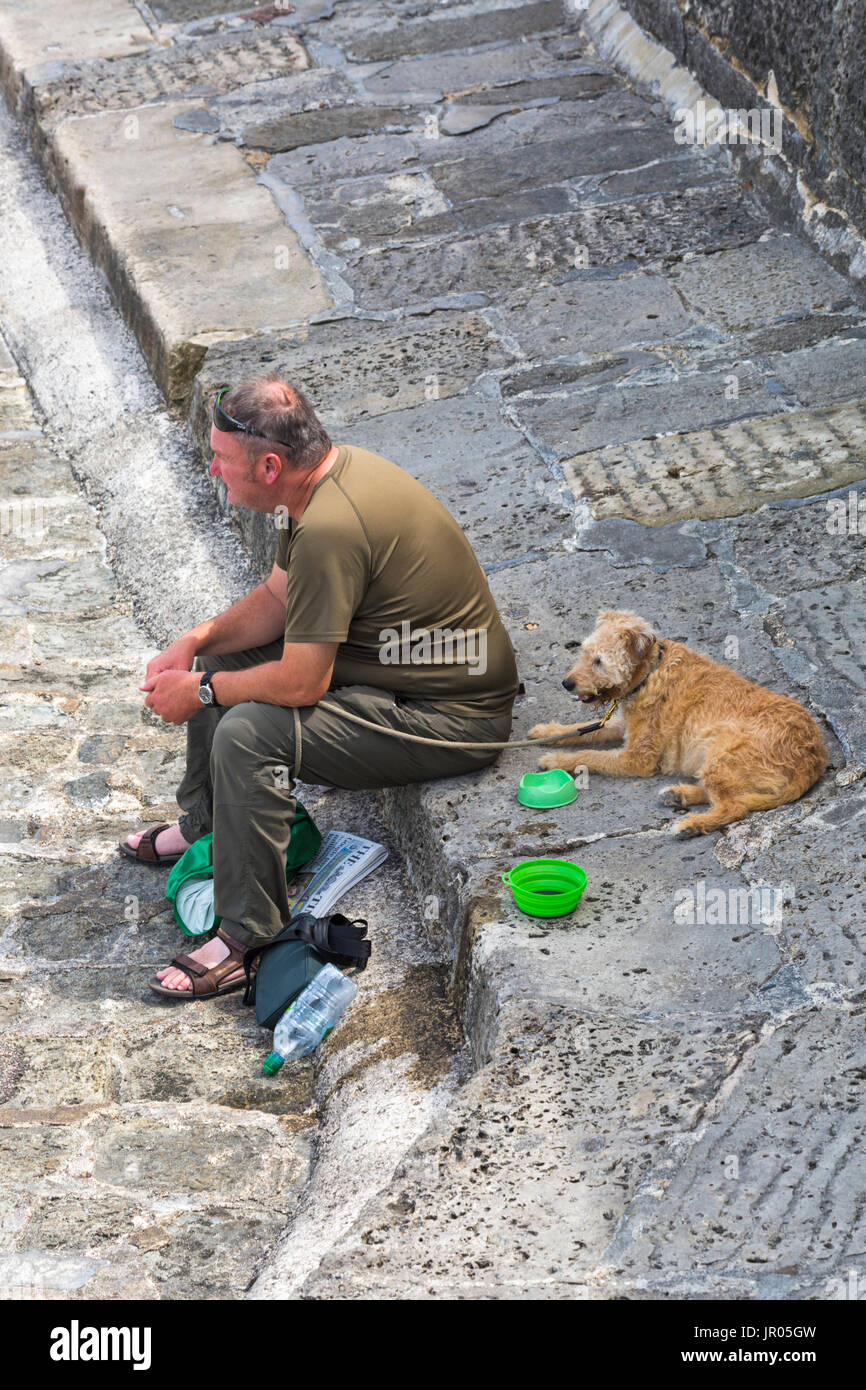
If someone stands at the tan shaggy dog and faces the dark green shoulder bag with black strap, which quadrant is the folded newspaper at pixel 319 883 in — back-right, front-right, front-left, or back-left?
front-right

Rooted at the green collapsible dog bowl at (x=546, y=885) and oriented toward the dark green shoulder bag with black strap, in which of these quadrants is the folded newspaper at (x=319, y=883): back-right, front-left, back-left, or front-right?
front-right

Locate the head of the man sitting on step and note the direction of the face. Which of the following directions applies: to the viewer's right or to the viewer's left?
to the viewer's left

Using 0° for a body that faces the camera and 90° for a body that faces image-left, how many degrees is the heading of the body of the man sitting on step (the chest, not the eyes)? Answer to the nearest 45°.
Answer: approximately 90°

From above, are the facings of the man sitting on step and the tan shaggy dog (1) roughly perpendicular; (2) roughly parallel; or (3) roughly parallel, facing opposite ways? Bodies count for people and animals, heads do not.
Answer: roughly parallel

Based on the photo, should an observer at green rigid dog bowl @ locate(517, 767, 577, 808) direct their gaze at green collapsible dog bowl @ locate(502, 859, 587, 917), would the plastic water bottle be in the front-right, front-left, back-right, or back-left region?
front-right

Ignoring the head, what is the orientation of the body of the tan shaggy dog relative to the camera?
to the viewer's left

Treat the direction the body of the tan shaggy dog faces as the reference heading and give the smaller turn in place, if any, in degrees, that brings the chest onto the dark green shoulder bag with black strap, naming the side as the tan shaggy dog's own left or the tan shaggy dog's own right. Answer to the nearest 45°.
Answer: approximately 45° to the tan shaggy dog's own left

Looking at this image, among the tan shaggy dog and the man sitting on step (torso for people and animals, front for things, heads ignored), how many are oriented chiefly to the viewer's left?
2
